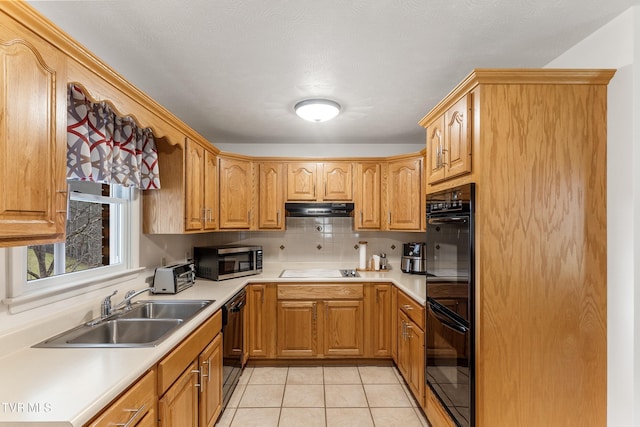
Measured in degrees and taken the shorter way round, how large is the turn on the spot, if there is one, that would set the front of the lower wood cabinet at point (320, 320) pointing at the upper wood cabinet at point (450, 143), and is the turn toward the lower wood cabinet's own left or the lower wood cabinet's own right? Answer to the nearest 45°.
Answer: approximately 45° to the lower wood cabinet's own left

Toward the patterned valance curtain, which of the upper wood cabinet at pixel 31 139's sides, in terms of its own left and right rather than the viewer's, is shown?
left

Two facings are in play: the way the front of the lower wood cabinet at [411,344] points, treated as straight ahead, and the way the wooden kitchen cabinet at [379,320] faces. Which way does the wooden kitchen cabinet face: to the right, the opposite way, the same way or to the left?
to the left

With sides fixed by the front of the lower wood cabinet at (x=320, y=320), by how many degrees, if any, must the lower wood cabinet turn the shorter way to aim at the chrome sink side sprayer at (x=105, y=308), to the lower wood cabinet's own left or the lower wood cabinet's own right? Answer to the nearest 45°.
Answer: approximately 45° to the lower wood cabinet's own right

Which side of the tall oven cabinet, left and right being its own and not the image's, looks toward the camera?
left

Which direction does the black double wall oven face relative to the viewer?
to the viewer's left

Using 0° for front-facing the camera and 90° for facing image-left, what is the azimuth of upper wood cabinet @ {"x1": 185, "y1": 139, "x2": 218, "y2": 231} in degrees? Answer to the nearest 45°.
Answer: approximately 315°

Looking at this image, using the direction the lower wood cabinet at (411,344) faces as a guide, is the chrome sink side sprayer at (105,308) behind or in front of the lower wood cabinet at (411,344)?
in front

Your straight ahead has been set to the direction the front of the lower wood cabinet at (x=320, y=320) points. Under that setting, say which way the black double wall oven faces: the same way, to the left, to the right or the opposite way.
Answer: to the right
